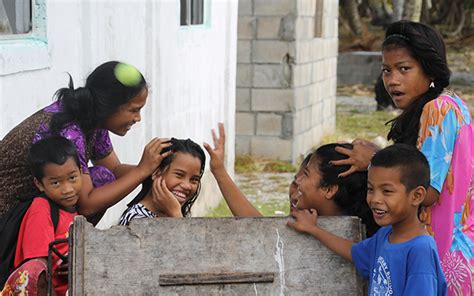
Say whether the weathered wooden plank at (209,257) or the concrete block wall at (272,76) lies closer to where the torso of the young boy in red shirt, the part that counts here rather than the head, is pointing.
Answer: the weathered wooden plank

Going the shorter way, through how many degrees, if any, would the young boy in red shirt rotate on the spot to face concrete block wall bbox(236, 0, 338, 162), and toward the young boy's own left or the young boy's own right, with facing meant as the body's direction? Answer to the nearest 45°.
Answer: approximately 135° to the young boy's own left

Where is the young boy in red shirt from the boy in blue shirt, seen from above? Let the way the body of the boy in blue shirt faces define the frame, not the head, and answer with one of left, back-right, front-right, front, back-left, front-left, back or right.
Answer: front-right

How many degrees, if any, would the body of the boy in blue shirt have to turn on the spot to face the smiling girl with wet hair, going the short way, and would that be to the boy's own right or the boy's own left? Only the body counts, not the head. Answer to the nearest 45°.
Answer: approximately 90° to the boy's own right

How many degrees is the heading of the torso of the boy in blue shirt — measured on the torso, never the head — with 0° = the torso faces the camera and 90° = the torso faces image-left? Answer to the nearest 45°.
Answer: approximately 45°

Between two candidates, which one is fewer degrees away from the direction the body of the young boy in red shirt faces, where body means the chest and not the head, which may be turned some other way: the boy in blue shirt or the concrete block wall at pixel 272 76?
the boy in blue shirt

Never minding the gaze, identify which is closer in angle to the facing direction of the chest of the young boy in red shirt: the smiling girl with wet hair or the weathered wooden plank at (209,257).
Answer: the weathered wooden plank

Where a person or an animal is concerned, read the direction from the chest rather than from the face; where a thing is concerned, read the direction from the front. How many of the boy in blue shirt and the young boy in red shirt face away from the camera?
0
